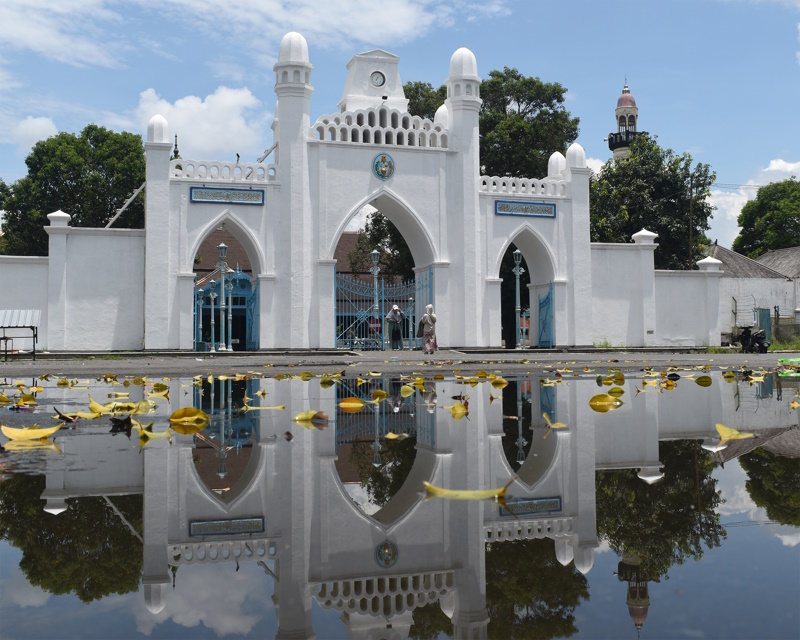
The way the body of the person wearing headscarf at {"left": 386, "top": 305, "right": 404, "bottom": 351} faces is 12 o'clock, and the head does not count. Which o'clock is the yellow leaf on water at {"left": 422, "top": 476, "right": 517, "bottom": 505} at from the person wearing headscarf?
The yellow leaf on water is roughly at 12 o'clock from the person wearing headscarf.

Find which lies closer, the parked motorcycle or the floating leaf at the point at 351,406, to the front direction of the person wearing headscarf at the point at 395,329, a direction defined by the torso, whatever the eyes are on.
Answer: the floating leaf

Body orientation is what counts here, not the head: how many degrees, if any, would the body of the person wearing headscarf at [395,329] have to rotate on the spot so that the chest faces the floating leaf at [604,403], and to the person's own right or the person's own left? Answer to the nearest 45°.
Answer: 0° — they already face it

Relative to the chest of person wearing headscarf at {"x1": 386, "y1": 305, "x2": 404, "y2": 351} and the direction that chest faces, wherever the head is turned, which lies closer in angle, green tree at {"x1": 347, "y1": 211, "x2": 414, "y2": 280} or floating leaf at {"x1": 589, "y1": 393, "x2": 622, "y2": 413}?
the floating leaf

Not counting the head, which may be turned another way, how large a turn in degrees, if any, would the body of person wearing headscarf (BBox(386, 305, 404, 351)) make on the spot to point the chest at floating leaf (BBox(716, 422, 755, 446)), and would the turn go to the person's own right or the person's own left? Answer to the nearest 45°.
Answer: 0° — they already face it

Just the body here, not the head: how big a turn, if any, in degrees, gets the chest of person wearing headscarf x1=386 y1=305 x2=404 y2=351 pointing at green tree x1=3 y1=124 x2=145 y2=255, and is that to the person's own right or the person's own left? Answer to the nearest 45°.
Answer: approximately 135° to the person's own right

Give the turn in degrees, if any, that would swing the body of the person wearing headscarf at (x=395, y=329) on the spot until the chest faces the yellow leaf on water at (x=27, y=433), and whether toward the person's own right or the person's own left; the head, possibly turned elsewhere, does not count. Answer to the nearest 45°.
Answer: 0° — they already face it

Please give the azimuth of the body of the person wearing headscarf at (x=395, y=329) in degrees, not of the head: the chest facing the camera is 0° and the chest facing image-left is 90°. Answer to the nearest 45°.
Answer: approximately 0°

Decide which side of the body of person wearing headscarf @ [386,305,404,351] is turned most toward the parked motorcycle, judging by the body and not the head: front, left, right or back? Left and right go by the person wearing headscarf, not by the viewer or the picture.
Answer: left

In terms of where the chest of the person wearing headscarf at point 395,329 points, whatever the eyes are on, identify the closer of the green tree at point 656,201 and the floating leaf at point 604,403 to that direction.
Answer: the floating leaf

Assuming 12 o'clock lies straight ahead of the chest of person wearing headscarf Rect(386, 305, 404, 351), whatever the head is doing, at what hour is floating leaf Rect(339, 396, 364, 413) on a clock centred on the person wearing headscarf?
The floating leaf is roughly at 12 o'clock from the person wearing headscarf.
